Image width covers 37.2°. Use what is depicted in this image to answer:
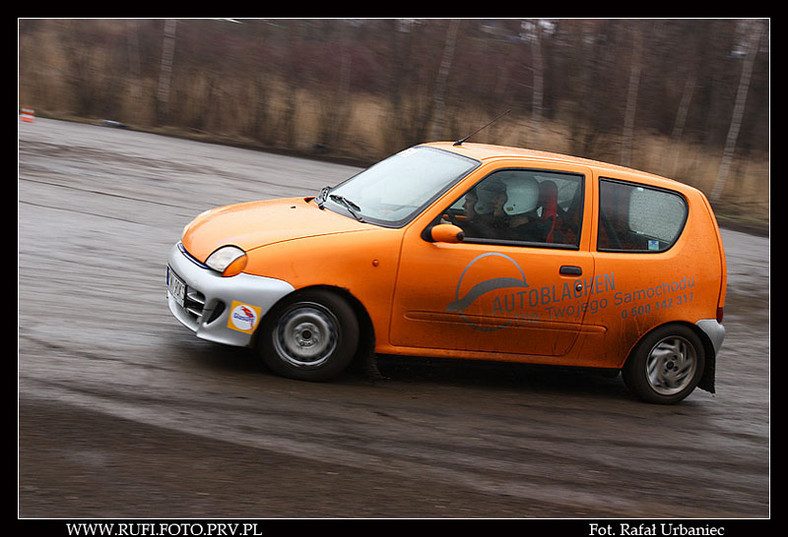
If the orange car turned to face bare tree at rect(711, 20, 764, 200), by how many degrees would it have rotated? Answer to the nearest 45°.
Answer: approximately 90° to its right

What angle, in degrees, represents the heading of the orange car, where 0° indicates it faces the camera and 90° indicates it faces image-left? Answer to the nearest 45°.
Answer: approximately 90°
